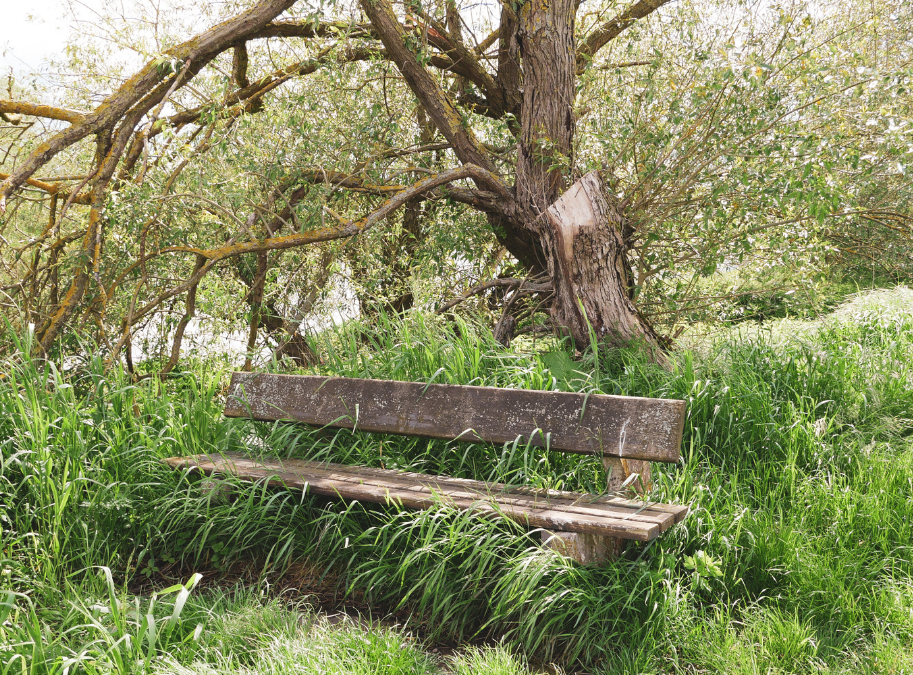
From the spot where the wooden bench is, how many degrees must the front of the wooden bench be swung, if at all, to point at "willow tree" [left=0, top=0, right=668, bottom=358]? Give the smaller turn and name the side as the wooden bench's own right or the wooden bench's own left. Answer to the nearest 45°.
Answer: approximately 135° to the wooden bench's own right

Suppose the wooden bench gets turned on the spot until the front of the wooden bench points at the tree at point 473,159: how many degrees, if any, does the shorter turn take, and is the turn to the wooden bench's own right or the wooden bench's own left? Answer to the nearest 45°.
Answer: approximately 135° to the wooden bench's own right

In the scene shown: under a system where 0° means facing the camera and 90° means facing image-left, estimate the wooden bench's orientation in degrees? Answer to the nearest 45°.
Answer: approximately 45°
